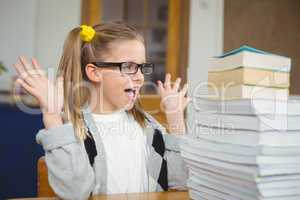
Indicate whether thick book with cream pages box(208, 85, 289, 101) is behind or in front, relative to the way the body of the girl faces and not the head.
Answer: in front

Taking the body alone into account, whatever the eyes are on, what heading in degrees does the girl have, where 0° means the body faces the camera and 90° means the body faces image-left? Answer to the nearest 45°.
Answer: approximately 315°
